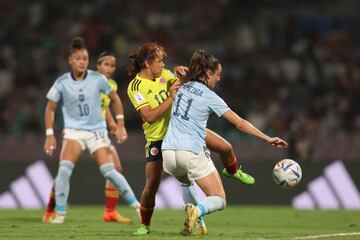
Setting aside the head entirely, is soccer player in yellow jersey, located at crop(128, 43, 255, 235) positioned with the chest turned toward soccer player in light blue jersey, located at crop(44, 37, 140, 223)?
no

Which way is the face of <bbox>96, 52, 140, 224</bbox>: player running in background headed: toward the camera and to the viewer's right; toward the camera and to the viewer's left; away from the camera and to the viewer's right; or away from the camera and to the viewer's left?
toward the camera and to the viewer's right

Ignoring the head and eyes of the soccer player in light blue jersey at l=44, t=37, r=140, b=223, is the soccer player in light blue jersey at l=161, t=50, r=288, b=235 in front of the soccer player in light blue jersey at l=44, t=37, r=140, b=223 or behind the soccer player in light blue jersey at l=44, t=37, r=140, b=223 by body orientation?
in front

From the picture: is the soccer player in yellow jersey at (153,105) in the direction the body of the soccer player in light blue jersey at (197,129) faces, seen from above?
no

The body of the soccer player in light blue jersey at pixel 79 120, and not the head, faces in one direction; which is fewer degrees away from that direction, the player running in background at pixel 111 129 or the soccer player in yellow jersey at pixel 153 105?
the soccer player in yellow jersey

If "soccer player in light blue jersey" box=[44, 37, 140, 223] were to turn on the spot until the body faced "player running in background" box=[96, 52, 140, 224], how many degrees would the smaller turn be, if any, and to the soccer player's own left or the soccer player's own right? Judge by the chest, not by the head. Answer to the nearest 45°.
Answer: approximately 135° to the soccer player's own left

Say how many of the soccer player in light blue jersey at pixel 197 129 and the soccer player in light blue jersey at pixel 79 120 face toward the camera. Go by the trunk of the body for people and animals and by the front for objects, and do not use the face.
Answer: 1

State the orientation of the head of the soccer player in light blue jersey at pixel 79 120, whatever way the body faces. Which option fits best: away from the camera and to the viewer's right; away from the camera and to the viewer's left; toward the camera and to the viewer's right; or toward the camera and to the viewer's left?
toward the camera and to the viewer's right

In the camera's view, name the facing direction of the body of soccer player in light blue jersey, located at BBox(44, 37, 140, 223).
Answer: toward the camera

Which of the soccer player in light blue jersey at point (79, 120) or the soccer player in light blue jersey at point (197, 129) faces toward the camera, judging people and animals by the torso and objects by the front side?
the soccer player in light blue jersey at point (79, 120)

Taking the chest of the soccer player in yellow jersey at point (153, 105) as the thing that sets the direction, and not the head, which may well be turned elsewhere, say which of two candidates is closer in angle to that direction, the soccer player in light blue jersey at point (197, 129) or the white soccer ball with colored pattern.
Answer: the soccer player in light blue jersey

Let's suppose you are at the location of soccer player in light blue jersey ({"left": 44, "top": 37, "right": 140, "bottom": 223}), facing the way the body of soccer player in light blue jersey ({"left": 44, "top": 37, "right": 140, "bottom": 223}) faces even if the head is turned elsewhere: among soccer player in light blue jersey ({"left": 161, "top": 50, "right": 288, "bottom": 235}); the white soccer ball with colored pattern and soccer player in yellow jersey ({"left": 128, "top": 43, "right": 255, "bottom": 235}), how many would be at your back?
0

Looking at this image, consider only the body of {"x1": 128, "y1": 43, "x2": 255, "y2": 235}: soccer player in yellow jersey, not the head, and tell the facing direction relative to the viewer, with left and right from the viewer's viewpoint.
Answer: facing the viewer and to the right of the viewer

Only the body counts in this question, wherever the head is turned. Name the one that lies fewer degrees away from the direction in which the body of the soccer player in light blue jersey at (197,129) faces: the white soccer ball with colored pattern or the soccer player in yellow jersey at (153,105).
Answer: the white soccer ball with colored pattern

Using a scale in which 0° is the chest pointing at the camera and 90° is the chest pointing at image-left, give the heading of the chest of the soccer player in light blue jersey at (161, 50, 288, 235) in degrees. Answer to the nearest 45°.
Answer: approximately 225°

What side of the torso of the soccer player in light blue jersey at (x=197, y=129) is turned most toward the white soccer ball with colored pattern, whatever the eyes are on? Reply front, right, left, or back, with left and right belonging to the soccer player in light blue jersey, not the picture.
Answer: front
